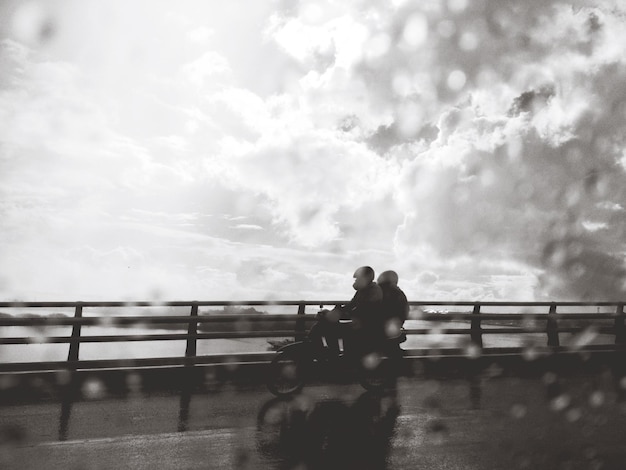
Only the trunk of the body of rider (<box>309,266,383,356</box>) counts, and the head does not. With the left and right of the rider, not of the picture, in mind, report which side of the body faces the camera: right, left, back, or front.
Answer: left

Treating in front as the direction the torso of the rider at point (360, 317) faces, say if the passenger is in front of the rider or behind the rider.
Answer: behind

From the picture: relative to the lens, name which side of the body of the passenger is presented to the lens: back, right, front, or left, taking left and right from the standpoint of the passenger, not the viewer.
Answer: left

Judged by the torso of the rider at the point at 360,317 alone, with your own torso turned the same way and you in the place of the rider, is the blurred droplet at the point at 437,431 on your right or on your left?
on your left

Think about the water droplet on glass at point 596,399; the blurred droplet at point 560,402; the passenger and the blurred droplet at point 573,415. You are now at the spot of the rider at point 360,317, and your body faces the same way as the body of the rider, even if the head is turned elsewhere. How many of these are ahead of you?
0

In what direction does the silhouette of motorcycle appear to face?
to the viewer's left

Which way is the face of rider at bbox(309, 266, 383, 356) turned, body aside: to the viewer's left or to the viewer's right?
to the viewer's left

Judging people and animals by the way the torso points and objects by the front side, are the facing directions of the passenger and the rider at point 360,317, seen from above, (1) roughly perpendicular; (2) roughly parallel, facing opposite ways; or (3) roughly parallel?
roughly parallel
